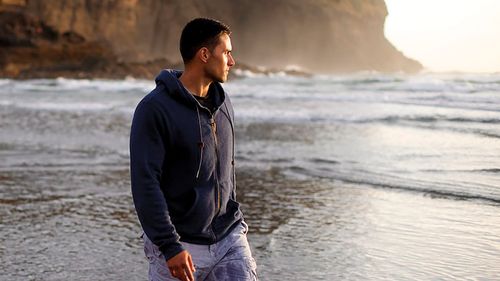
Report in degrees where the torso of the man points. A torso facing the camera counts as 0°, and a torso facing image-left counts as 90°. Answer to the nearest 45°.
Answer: approximately 315°

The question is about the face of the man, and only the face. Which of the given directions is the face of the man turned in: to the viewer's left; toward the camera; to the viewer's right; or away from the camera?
to the viewer's right
